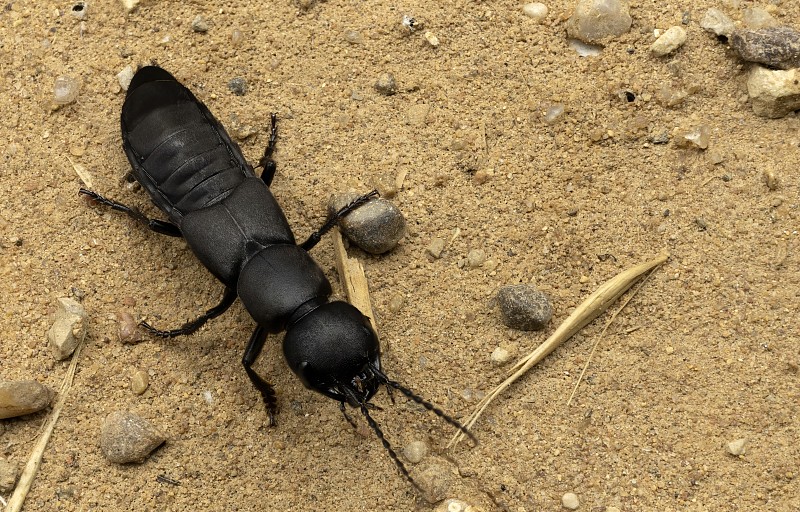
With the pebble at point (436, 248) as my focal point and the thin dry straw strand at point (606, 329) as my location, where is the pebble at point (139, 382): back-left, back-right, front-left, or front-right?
front-left

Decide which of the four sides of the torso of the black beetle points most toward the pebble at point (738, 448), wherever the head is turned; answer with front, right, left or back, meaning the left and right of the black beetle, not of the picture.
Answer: front

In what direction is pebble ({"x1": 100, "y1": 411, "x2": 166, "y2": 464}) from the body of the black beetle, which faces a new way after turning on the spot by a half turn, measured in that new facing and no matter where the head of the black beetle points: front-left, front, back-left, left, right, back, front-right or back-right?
left

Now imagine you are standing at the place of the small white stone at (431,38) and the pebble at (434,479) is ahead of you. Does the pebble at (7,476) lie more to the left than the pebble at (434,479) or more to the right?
right

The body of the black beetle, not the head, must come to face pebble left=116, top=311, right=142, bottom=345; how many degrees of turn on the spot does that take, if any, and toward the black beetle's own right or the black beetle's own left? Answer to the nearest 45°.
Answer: approximately 135° to the black beetle's own right

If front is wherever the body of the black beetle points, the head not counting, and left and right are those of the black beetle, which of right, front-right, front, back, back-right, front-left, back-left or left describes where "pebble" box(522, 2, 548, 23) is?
front-left

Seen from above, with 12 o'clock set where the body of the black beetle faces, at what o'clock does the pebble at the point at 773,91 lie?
The pebble is roughly at 11 o'clock from the black beetle.

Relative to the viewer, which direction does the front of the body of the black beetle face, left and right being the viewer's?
facing the viewer and to the right of the viewer

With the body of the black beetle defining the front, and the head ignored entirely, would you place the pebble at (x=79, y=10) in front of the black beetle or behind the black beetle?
behind

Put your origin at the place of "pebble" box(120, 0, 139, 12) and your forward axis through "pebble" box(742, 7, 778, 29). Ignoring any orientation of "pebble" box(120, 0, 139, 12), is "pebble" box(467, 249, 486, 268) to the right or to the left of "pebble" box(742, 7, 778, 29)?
right

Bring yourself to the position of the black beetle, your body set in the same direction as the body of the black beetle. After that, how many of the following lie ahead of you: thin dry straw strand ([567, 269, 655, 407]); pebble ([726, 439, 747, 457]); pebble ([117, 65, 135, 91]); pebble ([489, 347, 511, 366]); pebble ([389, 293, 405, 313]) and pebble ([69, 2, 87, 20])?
4

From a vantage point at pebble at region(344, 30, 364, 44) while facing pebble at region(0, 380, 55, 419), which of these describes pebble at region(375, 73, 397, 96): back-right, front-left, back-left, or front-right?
front-left

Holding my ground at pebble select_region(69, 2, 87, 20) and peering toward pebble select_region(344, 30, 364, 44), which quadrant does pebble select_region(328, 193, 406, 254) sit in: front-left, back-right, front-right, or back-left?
front-right

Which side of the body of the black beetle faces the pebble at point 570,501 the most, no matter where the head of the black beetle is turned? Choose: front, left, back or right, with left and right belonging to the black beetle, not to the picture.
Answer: front

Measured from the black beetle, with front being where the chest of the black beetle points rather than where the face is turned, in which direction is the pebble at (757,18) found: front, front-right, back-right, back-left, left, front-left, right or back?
front-left

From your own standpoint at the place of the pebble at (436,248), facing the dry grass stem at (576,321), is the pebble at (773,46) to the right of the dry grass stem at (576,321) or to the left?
left

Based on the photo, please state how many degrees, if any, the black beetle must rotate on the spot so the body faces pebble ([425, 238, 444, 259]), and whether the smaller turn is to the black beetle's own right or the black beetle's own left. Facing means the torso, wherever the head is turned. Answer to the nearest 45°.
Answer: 0° — it already faces it
